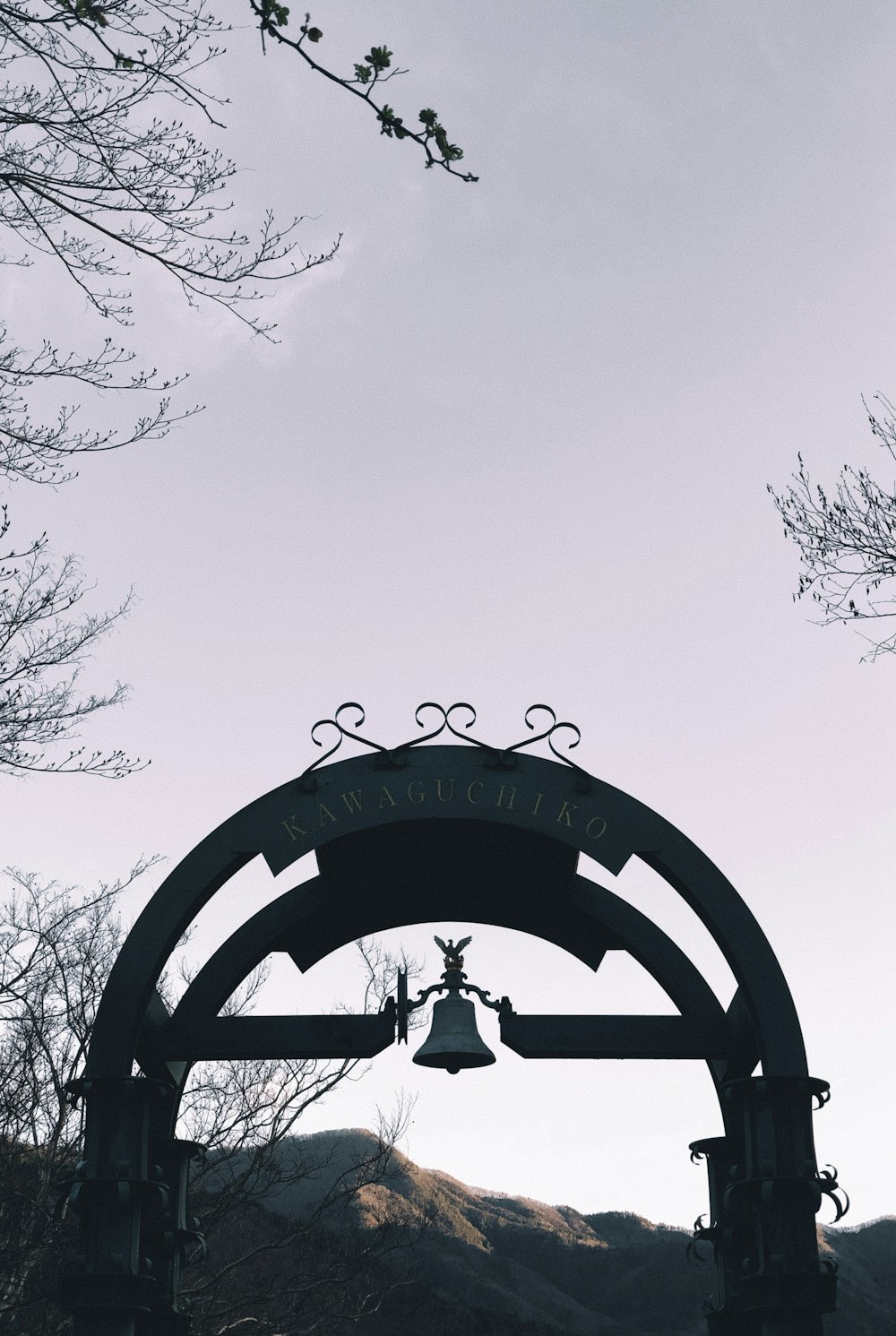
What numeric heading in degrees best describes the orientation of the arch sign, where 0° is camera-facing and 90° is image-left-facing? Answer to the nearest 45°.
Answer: approximately 0°
